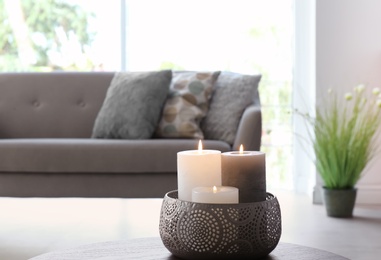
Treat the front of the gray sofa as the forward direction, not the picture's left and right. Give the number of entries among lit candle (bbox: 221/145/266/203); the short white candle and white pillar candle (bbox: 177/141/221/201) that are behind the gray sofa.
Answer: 0

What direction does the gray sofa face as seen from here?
toward the camera

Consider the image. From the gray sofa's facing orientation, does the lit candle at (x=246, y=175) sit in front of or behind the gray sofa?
in front

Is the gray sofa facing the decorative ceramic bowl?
yes

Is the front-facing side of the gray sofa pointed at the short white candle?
yes

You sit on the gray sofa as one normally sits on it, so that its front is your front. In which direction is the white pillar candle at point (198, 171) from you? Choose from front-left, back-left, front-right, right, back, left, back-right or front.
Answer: front

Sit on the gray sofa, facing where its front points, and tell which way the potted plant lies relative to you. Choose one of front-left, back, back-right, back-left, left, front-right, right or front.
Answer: left

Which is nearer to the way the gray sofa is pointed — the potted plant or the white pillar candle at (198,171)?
the white pillar candle
